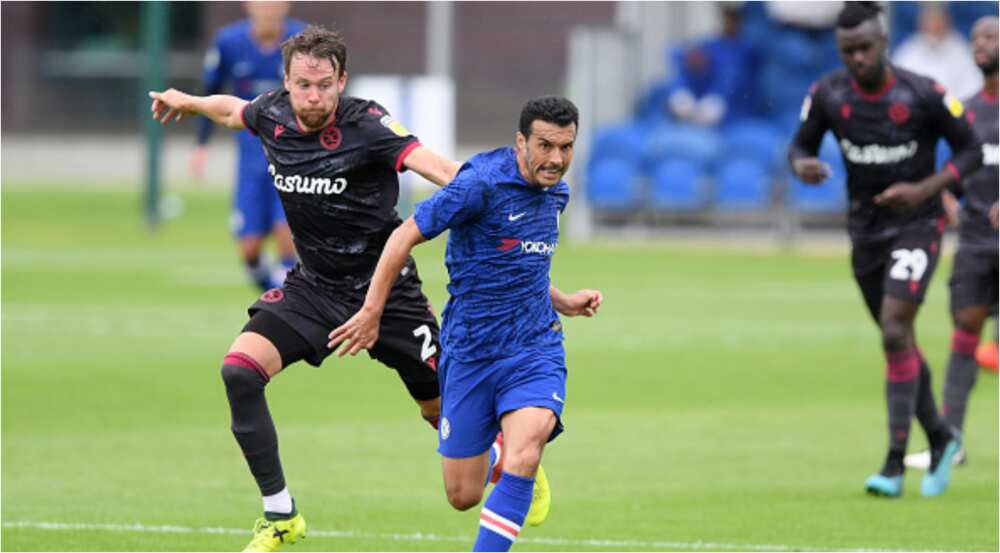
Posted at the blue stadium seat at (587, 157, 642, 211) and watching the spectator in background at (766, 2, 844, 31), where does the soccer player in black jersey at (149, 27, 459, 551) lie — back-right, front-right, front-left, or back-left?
back-right

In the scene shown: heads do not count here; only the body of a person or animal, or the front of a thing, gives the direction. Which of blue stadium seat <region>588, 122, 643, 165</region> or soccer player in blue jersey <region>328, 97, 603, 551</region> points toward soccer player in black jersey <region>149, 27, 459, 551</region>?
the blue stadium seat

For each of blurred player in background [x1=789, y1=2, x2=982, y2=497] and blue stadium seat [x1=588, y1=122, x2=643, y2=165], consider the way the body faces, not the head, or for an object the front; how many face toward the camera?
2

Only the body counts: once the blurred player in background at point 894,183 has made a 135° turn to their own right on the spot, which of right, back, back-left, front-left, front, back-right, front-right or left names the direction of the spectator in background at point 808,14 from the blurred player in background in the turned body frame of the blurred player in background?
front-right

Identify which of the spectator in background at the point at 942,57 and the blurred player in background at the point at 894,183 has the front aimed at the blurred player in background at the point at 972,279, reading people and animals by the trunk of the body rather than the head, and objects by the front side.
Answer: the spectator in background

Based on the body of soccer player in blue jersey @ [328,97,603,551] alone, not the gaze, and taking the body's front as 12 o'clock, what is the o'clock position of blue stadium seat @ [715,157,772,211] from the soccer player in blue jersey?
The blue stadium seat is roughly at 8 o'clock from the soccer player in blue jersey.

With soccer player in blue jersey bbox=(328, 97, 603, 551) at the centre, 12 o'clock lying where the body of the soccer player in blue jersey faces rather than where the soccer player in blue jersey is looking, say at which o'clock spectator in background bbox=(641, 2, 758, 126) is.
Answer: The spectator in background is roughly at 8 o'clock from the soccer player in blue jersey.

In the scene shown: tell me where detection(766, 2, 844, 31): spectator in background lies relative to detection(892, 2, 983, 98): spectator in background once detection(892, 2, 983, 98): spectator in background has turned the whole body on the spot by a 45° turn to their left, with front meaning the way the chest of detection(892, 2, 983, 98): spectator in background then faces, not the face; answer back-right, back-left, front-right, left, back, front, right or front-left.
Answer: back

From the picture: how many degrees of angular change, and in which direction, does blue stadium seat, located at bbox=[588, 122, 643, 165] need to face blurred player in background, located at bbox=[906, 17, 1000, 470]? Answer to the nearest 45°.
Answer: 0° — it already faces them

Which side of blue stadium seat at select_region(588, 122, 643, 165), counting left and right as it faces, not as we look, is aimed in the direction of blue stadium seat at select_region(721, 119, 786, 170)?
left

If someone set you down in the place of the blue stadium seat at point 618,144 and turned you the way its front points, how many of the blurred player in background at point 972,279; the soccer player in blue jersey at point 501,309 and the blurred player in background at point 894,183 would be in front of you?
3
